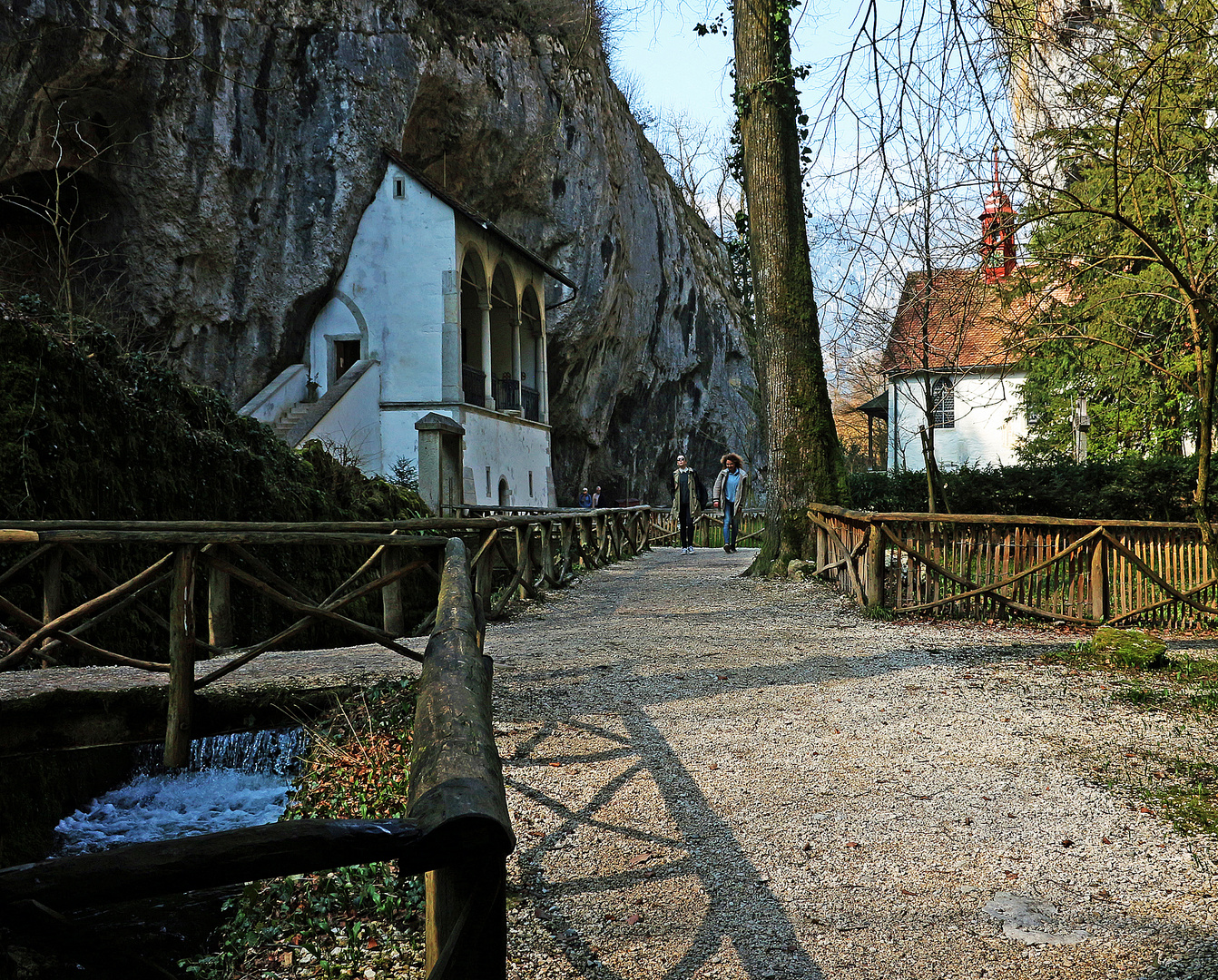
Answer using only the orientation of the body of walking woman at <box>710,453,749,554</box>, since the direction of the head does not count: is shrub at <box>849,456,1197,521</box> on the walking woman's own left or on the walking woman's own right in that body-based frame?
on the walking woman's own left

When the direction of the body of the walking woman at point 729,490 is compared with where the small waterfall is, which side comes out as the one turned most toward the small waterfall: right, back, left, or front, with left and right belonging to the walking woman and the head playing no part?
front

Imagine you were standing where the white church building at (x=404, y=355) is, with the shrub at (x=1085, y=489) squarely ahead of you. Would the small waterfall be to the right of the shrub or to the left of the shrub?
right

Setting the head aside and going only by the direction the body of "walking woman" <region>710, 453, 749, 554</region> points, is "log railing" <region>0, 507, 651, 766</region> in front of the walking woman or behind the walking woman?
in front

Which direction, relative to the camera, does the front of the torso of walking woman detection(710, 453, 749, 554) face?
toward the camera
